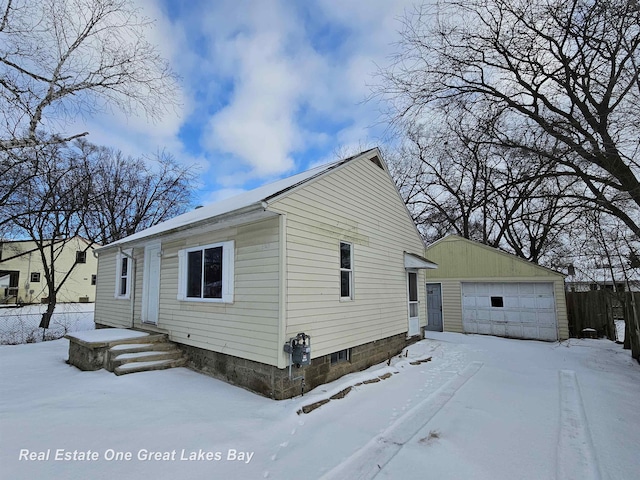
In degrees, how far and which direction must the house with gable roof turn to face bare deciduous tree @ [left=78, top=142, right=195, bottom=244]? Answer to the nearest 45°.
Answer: approximately 90° to its right

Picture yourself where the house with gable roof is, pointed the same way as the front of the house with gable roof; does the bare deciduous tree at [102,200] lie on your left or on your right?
on your right

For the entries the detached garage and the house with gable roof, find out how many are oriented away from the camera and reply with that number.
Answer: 0

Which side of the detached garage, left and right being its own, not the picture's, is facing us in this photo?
front

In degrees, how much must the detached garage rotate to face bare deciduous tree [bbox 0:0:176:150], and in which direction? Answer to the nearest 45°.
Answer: approximately 45° to its right

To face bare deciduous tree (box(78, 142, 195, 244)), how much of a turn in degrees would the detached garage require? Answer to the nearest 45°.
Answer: approximately 90° to its right

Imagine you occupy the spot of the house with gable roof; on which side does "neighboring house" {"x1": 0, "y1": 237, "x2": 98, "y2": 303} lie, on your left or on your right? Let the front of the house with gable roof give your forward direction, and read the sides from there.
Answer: on your right

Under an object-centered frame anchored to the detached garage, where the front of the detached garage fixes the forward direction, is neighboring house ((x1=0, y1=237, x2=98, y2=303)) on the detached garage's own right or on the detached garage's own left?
on the detached garage's own right

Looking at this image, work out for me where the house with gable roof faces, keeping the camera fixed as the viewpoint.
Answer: facing the viewer and to the left of the viewer

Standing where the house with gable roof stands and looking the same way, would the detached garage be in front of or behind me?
behind
